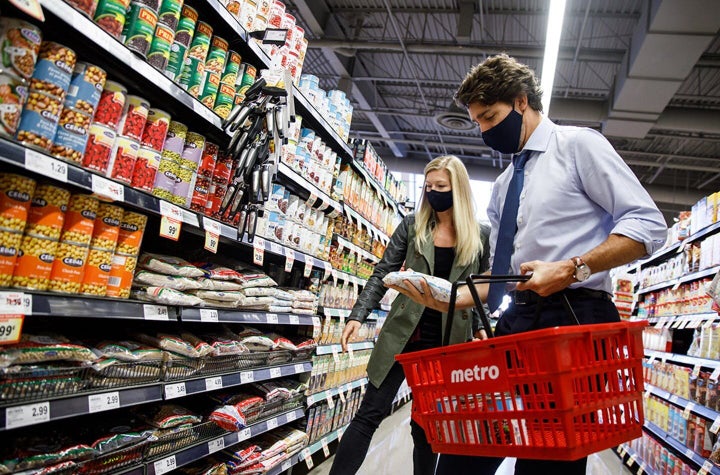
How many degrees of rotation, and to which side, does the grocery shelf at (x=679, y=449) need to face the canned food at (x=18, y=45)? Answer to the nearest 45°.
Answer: approximately 45° to its left

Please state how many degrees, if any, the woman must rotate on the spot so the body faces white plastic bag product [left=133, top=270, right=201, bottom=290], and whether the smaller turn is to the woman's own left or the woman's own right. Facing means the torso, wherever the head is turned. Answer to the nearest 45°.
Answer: approximately 45° to the woman's own right

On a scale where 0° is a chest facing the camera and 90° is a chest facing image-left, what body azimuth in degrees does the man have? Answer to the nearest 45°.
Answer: approximately 45°

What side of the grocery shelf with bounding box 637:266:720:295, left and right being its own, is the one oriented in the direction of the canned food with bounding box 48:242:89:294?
front

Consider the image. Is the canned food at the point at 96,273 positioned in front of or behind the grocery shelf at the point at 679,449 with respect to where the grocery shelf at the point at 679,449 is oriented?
in front

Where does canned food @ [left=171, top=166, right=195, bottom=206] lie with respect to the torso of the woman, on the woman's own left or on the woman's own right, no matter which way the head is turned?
on the woman's own right

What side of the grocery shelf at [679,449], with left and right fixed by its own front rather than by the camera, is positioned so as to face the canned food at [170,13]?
front

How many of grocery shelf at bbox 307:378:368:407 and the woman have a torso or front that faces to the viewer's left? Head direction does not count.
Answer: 0

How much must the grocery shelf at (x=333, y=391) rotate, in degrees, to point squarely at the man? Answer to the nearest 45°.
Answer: approximately 45° to its right

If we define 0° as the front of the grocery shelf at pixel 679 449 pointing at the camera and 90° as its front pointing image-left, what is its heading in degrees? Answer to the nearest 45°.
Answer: approximately 45°

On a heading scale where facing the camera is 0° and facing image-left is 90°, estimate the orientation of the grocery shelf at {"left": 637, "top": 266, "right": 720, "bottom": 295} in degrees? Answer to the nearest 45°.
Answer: approximately 45°

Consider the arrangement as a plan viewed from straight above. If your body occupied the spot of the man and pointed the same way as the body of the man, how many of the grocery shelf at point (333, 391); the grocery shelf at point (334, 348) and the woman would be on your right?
3

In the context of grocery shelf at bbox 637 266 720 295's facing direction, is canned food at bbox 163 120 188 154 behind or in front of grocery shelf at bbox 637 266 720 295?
in front
